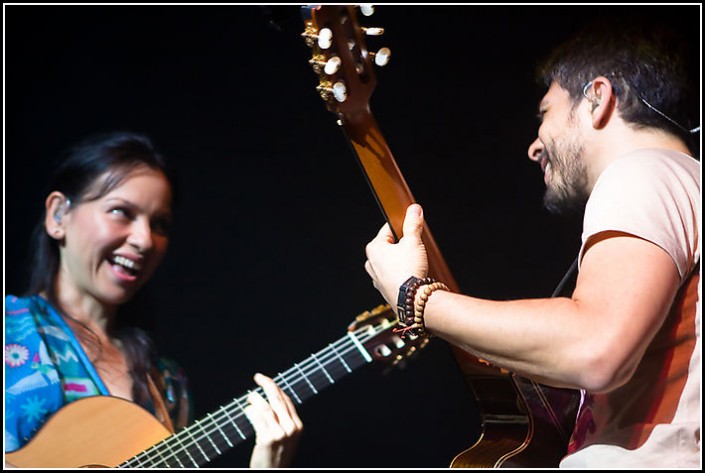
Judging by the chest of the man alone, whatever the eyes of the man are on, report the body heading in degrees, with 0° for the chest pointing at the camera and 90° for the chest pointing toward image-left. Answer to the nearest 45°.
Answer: approximately 135°

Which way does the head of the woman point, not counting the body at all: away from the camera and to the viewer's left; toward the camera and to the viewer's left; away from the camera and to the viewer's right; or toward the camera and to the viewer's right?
toward the camera and to the viewer's right

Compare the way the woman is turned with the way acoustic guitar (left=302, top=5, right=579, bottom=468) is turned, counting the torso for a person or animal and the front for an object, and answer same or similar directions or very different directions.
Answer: very different directions

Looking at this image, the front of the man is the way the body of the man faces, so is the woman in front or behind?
in front

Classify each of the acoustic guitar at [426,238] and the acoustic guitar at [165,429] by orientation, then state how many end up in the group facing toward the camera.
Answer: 1

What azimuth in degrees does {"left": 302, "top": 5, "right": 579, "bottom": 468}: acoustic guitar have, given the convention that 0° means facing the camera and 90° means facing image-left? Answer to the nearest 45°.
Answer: approximately 135°

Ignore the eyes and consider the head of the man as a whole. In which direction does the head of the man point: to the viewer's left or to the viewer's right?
to the viewer's left

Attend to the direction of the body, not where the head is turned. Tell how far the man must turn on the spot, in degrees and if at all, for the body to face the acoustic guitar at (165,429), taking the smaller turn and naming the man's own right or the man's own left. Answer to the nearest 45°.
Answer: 0° — they already face it

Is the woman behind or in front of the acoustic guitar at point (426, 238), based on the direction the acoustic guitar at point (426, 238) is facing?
in front

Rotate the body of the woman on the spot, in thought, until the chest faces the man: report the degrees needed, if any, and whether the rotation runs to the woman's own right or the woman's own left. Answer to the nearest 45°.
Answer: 0° — they already face them

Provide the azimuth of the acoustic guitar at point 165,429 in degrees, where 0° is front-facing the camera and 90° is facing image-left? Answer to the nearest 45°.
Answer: approximately 0°

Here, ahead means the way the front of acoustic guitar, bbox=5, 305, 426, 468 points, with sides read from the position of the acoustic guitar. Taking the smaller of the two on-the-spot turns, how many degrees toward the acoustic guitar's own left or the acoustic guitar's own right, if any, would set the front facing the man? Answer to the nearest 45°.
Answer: approximately 45° to the acoustic guitar's own left
